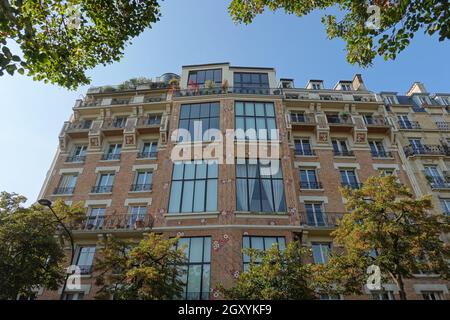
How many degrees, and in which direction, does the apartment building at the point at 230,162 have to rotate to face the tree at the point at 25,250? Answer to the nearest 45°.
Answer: approximately 45° to its right

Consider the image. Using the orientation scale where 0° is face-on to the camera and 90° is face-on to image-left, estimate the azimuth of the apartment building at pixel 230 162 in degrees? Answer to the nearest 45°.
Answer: approximately 0°
